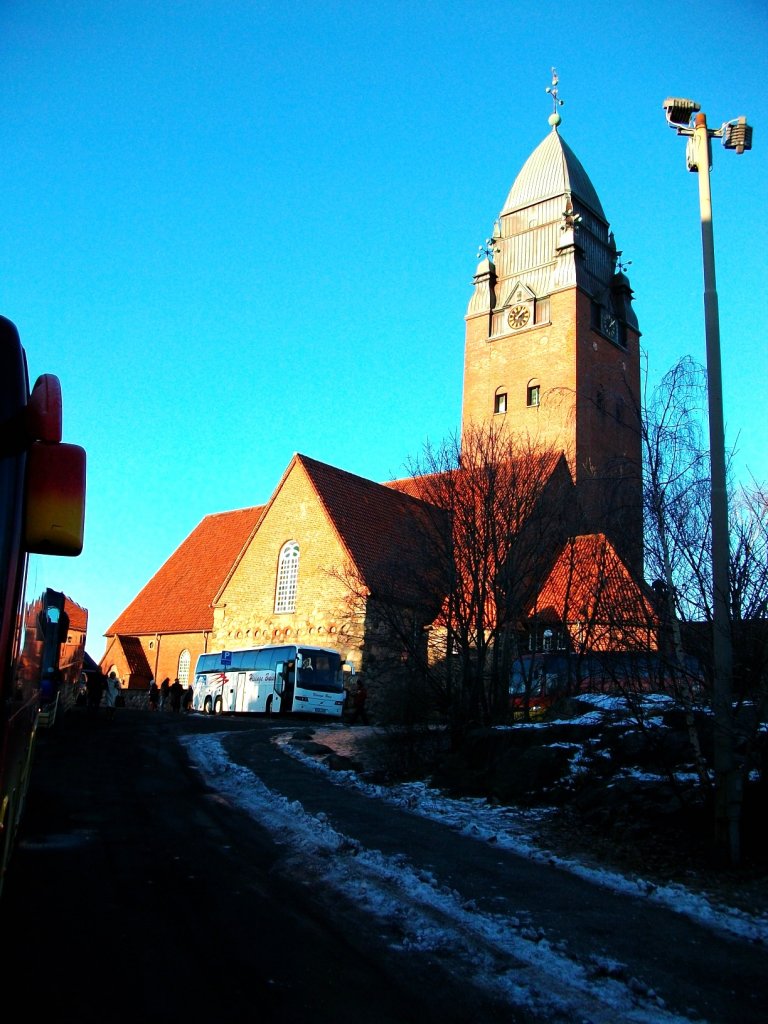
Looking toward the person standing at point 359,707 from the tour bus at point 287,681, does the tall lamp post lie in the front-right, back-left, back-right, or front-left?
front-right

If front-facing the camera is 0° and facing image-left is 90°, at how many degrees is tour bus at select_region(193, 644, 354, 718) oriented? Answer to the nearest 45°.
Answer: approximately 315°

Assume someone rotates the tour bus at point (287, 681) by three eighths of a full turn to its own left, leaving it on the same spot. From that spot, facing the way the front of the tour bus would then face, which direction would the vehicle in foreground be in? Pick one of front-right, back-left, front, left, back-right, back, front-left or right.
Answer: back

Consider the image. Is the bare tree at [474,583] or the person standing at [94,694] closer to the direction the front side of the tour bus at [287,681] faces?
the bare tree

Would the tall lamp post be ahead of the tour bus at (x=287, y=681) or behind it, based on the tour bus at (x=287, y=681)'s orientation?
ahead

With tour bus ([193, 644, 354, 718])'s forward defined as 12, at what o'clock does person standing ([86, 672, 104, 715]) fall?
The person standing is roughly at 5 o'clock from the tour bus.

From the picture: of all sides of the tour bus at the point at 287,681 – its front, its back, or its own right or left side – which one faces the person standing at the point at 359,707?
front

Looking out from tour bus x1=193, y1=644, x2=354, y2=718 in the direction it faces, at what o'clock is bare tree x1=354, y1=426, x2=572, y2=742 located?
The bare tree is roughly at 1 o'clock from the tour bus.
